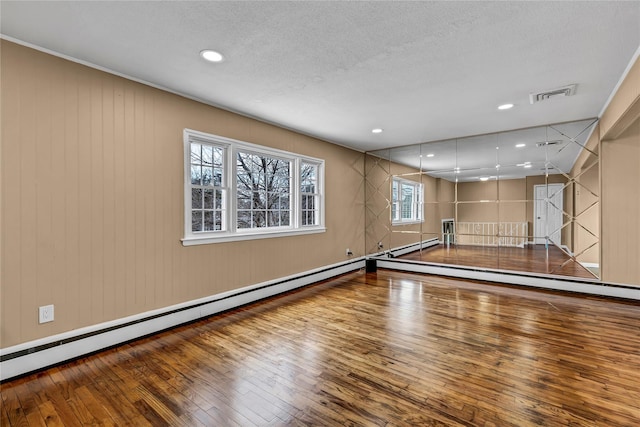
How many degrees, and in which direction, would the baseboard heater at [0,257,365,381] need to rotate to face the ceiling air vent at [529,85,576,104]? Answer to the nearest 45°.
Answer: approximately 45° to its left

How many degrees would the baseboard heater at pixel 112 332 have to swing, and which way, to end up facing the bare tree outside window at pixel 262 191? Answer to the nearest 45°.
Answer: approximately 90° to its left

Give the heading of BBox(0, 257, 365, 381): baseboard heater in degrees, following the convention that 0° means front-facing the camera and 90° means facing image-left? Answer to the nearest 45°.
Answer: approximately 315°

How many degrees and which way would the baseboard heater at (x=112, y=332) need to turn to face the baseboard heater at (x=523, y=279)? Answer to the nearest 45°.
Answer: approximately 45° to its left

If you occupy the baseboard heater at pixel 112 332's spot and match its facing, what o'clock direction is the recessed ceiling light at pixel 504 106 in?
The recessed ceiling light is roughly at 11 o'clock from the baseboard heater.
